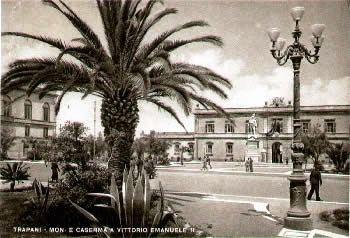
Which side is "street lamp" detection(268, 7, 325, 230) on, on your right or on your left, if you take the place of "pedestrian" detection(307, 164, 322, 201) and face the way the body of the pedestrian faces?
on your right

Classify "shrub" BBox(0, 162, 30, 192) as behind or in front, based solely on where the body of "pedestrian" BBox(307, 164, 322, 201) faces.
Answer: behind
